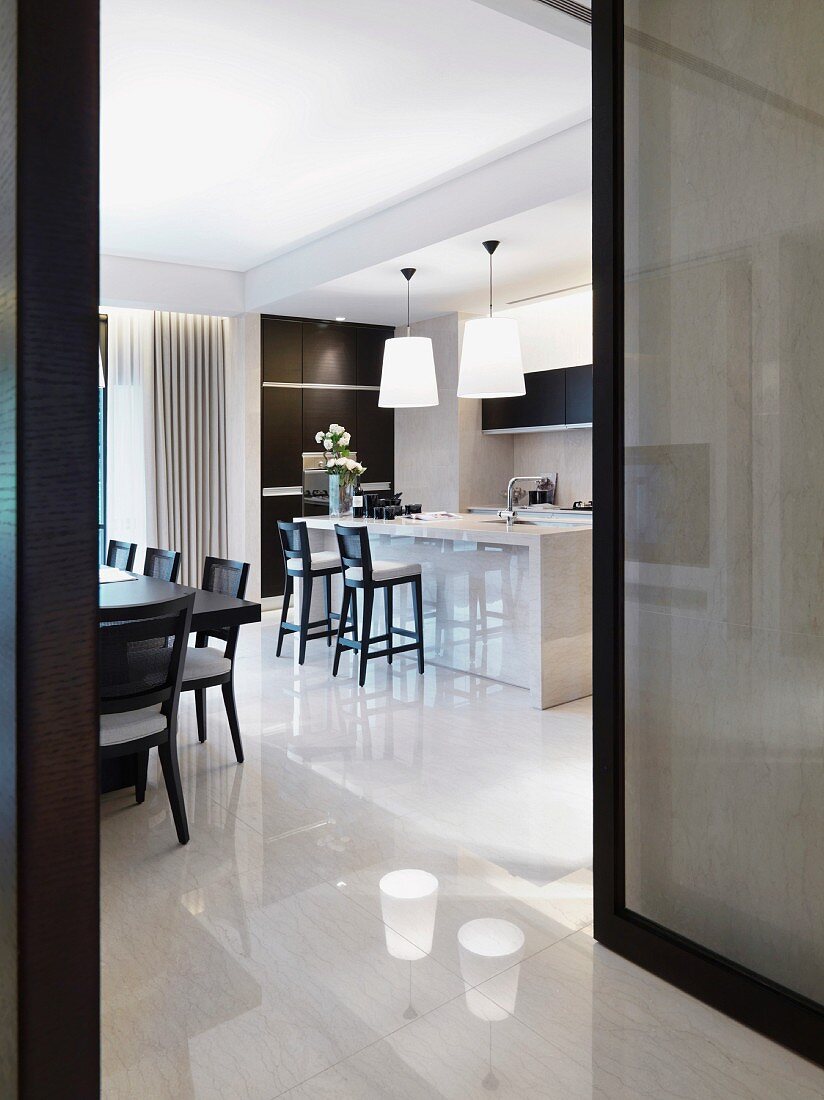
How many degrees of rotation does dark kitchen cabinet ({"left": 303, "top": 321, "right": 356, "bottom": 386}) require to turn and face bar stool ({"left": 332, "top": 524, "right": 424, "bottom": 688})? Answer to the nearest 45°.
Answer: approximately 45° to its right

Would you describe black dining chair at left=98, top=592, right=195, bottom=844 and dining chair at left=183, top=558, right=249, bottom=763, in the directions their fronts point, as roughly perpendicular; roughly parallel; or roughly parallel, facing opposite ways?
roughly perpendicular

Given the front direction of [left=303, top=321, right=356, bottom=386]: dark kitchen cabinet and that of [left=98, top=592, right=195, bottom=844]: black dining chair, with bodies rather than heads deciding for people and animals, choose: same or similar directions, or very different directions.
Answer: very different directions

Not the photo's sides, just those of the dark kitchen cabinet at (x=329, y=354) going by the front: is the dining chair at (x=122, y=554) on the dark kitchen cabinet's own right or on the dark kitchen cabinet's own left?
on the dark kitchen cabinet's own right

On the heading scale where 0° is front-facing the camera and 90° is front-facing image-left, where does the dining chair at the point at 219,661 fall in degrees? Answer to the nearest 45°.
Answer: approximately 45°

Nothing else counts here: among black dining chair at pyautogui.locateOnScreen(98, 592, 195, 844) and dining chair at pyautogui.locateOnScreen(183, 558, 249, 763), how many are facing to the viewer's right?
0

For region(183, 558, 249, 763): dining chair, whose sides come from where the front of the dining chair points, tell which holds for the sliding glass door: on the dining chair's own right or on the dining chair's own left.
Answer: on the dining chair's own left

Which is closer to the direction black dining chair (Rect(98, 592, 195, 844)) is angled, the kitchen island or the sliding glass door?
the kitchen island

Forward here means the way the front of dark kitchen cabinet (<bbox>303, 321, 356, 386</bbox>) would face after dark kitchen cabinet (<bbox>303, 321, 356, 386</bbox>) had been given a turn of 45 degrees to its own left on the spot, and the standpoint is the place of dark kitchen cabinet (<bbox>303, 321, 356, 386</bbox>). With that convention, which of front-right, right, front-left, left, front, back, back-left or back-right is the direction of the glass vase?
right

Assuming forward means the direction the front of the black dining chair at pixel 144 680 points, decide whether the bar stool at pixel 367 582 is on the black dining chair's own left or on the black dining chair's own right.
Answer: on the black dining chair's own right

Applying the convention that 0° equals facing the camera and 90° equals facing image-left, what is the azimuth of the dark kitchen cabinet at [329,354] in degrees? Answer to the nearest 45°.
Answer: approximately 315°

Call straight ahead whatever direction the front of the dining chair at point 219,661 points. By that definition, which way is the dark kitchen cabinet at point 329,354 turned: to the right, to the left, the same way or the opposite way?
to the left

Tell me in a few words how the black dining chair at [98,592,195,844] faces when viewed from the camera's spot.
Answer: facing away from the viewer and to the left of the viewer
